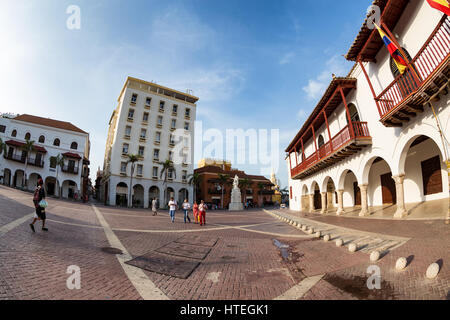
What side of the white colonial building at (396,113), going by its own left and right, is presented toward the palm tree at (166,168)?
right

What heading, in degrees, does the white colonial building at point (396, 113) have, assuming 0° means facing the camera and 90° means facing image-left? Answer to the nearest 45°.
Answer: approximately 45°

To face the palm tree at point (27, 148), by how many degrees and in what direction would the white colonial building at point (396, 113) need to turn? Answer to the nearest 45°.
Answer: approximately 45° to its right
